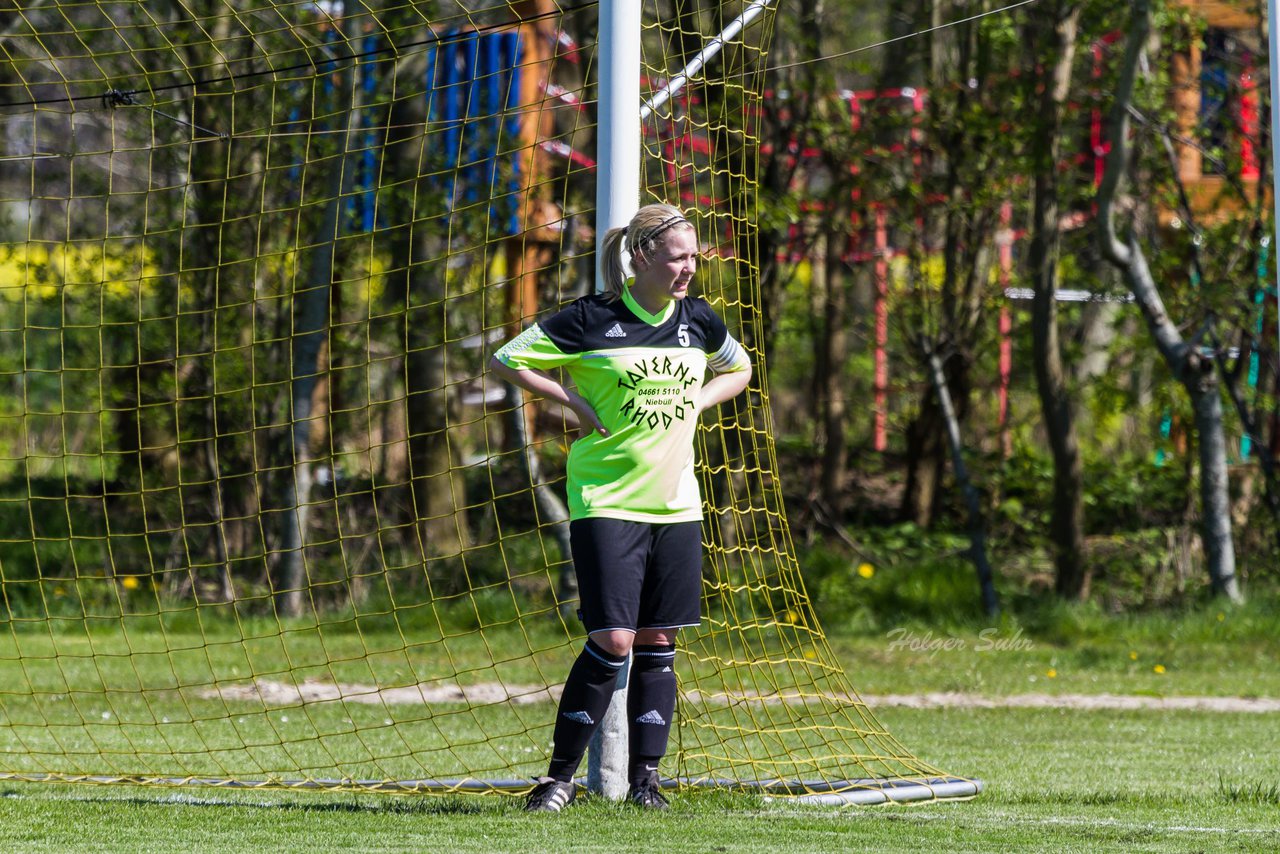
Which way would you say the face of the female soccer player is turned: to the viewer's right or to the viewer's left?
to the viewer's right

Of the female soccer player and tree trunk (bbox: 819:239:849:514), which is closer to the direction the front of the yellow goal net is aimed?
the female soccer player

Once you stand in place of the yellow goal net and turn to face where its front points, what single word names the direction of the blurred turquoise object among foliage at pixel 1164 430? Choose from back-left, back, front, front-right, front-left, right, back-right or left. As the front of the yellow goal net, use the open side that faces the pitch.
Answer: back-left

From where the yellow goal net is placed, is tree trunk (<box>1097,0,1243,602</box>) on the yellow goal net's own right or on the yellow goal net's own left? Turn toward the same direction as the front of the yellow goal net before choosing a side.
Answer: on the yellow goal net's own left

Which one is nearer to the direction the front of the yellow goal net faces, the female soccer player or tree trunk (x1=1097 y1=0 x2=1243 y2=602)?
the female soccer player

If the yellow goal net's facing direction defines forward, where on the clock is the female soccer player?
The female soccer player is roughly at 10 o'clock from the yellow goal net.
